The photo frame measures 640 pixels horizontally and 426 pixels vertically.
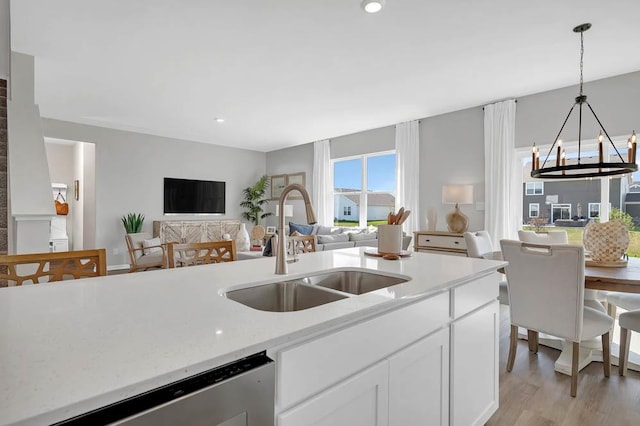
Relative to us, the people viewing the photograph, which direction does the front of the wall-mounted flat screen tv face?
facing the viewer and to the right of the viewer

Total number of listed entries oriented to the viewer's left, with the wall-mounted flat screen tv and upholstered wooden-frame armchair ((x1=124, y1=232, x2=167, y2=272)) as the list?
0

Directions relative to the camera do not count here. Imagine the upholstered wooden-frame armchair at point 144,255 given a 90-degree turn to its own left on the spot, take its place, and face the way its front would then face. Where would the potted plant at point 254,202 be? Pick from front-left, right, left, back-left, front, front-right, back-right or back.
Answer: front

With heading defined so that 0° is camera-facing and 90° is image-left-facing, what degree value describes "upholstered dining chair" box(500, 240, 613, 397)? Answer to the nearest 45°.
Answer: approximately 225°

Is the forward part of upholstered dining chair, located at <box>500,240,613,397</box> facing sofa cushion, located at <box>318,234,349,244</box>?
no

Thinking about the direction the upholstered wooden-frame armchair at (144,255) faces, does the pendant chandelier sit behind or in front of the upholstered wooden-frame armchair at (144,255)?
in front

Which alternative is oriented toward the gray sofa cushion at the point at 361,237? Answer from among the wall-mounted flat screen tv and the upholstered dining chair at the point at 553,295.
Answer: the wall-mounted flat screen tv
